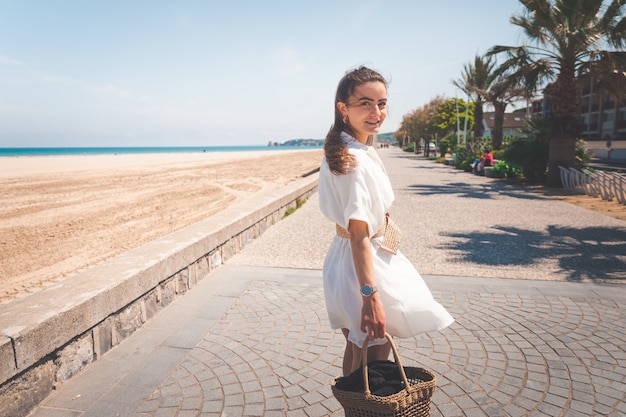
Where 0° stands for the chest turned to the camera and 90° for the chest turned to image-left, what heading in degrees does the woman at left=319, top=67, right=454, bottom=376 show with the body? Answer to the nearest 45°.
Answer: approximately 270°

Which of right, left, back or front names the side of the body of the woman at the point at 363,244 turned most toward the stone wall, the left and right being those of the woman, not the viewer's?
back

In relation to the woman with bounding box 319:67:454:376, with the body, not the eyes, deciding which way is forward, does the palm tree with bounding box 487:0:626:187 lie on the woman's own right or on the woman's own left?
on the woman's own left

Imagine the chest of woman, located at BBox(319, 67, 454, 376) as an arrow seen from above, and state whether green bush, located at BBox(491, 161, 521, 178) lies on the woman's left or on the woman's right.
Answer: on the woman's left

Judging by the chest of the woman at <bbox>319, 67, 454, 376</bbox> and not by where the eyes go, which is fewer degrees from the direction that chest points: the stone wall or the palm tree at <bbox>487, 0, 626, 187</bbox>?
the palm tree

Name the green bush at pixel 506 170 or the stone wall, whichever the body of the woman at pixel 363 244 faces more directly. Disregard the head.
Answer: the green bush

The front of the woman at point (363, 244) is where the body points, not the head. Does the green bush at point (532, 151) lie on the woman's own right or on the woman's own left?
on the woman's own left
